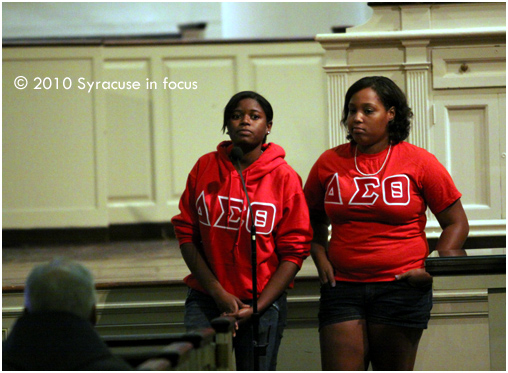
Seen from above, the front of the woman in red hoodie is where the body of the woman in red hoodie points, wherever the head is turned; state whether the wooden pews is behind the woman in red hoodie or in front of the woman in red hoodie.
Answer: in front

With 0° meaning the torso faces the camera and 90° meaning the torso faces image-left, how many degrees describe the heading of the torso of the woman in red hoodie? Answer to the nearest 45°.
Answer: approximately 0°
